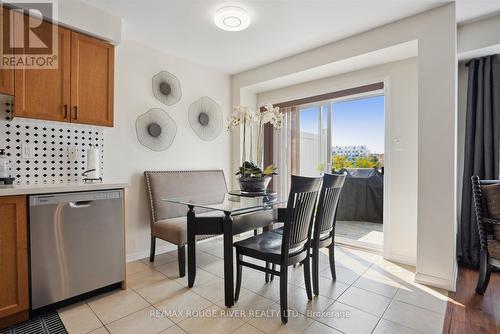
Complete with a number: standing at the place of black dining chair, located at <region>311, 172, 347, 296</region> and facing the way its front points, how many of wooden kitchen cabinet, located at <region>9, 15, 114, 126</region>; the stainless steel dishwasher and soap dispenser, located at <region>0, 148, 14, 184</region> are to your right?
0

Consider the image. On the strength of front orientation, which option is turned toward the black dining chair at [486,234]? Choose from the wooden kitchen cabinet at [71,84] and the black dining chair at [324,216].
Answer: the wooden kitchen cabinet

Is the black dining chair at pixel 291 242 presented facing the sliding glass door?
no

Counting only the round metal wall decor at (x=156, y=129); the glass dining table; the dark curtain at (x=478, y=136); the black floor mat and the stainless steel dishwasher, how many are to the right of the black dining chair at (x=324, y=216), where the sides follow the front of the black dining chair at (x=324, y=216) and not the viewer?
1

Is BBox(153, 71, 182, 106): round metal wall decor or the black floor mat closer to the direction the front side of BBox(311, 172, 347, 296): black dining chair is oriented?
the round metal wall decor

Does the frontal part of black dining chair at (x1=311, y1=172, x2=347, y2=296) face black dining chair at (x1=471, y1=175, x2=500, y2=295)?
no

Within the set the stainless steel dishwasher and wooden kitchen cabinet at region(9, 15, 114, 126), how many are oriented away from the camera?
0

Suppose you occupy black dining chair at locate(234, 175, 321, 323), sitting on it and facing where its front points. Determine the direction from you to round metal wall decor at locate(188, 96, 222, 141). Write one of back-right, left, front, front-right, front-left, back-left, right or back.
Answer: front

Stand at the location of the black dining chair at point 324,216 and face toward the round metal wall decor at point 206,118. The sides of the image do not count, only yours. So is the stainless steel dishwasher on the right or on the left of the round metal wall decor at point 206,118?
left

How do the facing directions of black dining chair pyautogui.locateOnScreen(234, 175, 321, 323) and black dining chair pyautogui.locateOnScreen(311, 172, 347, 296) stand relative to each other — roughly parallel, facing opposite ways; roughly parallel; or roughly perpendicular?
roughly parallel

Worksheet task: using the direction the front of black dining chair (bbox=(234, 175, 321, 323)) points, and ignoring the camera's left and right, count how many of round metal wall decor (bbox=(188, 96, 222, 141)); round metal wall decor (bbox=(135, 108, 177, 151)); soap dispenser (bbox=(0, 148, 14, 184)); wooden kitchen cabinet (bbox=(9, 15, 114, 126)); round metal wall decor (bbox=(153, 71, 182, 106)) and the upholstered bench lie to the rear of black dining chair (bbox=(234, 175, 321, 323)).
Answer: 0

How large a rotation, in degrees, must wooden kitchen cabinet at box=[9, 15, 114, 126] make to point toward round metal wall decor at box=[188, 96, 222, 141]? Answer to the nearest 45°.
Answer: approximately 45° to its left

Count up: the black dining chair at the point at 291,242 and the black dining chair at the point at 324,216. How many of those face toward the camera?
0

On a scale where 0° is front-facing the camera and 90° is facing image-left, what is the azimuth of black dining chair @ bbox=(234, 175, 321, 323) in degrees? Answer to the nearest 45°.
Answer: approximately 135°
